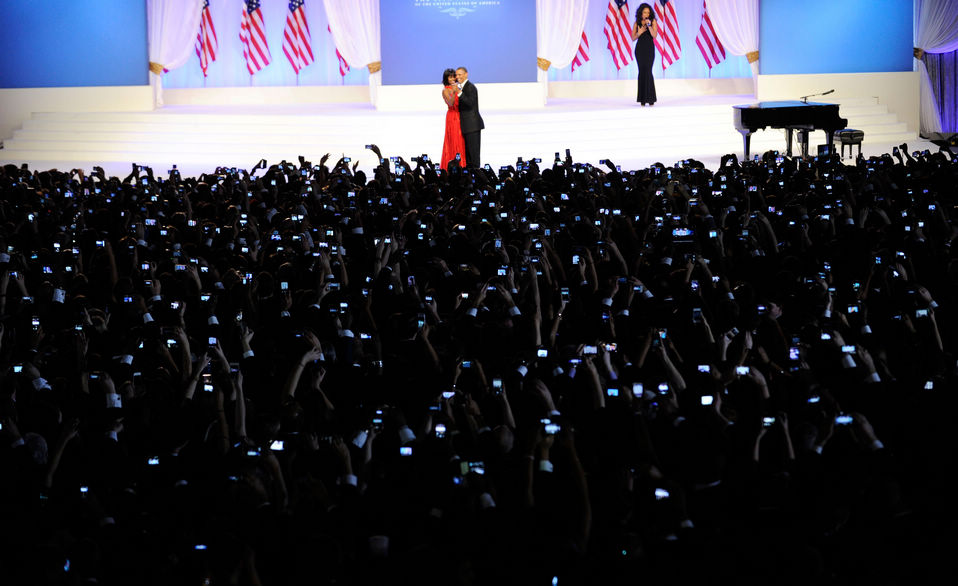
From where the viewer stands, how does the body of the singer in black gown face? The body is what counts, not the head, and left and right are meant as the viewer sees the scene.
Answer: facing the viewer

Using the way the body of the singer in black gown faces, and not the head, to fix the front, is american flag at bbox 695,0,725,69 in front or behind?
behind

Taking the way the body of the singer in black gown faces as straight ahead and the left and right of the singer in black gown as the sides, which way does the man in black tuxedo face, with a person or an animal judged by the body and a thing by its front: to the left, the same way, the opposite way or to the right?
to the right

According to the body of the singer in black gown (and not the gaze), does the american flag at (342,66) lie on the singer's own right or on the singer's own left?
on the singer's own right

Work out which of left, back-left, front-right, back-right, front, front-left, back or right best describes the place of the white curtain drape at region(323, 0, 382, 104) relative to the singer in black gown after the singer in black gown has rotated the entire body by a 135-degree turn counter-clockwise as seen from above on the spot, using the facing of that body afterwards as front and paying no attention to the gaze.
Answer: back-left

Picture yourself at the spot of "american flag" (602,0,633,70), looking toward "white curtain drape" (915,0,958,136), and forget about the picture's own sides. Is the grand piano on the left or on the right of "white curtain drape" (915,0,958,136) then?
right

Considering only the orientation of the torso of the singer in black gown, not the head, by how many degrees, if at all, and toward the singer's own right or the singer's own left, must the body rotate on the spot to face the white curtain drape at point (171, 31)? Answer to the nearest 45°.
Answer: approximately 90° to the singer's own right

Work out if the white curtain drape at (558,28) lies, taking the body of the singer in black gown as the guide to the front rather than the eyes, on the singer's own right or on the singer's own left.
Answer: on the singer's own right

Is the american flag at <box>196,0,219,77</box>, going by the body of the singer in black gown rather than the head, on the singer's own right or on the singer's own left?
on the singer's own right

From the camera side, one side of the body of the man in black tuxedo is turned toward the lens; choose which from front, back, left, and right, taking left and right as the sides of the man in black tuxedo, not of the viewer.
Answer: left

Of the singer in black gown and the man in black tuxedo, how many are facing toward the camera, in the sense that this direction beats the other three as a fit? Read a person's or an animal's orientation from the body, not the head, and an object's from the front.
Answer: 1

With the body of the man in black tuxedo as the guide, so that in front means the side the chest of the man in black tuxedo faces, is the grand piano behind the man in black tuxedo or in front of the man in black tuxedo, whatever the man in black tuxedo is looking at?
behind

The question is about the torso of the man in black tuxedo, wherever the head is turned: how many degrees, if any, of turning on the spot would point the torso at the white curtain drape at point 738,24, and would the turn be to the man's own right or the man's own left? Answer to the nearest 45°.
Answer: approximately 135° to the man's own right

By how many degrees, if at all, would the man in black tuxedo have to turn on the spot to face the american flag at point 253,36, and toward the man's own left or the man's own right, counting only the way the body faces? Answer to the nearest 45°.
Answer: approximately 90° to the man's own right

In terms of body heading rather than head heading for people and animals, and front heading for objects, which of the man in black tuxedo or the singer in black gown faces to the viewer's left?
the man in black tuxedo
